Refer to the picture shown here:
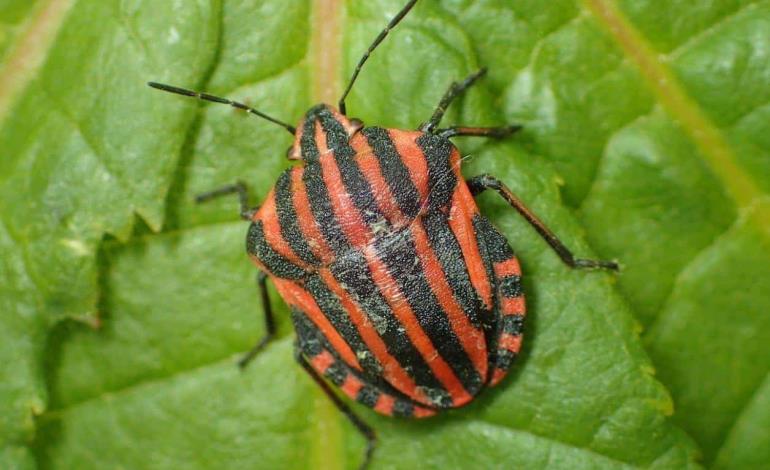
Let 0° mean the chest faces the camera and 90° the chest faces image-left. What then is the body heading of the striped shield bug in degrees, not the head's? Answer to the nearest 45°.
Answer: approximately 135°
